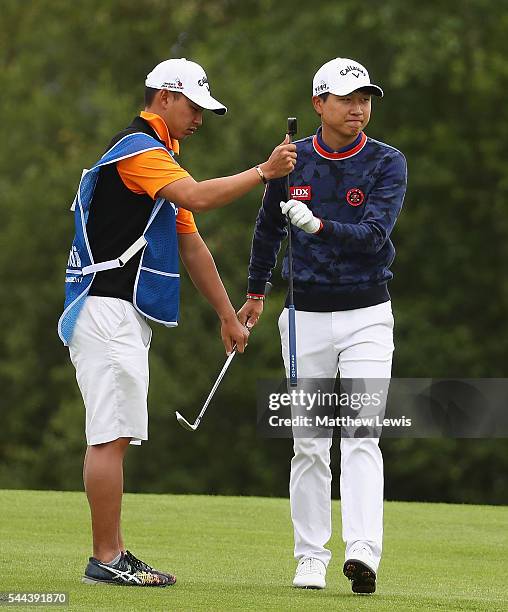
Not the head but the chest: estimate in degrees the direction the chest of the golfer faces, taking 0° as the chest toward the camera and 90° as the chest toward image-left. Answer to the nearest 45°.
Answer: approximately 0°

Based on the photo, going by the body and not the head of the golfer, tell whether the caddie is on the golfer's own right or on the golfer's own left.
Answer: on the golfer's own right

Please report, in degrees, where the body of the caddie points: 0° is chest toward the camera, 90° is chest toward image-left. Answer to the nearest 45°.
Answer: approximately 270°

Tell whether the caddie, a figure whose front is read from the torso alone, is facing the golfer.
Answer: yes

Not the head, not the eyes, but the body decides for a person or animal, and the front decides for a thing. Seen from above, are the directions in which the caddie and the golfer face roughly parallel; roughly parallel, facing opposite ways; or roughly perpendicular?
roughly perpendicular

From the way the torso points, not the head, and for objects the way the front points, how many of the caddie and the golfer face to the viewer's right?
1
